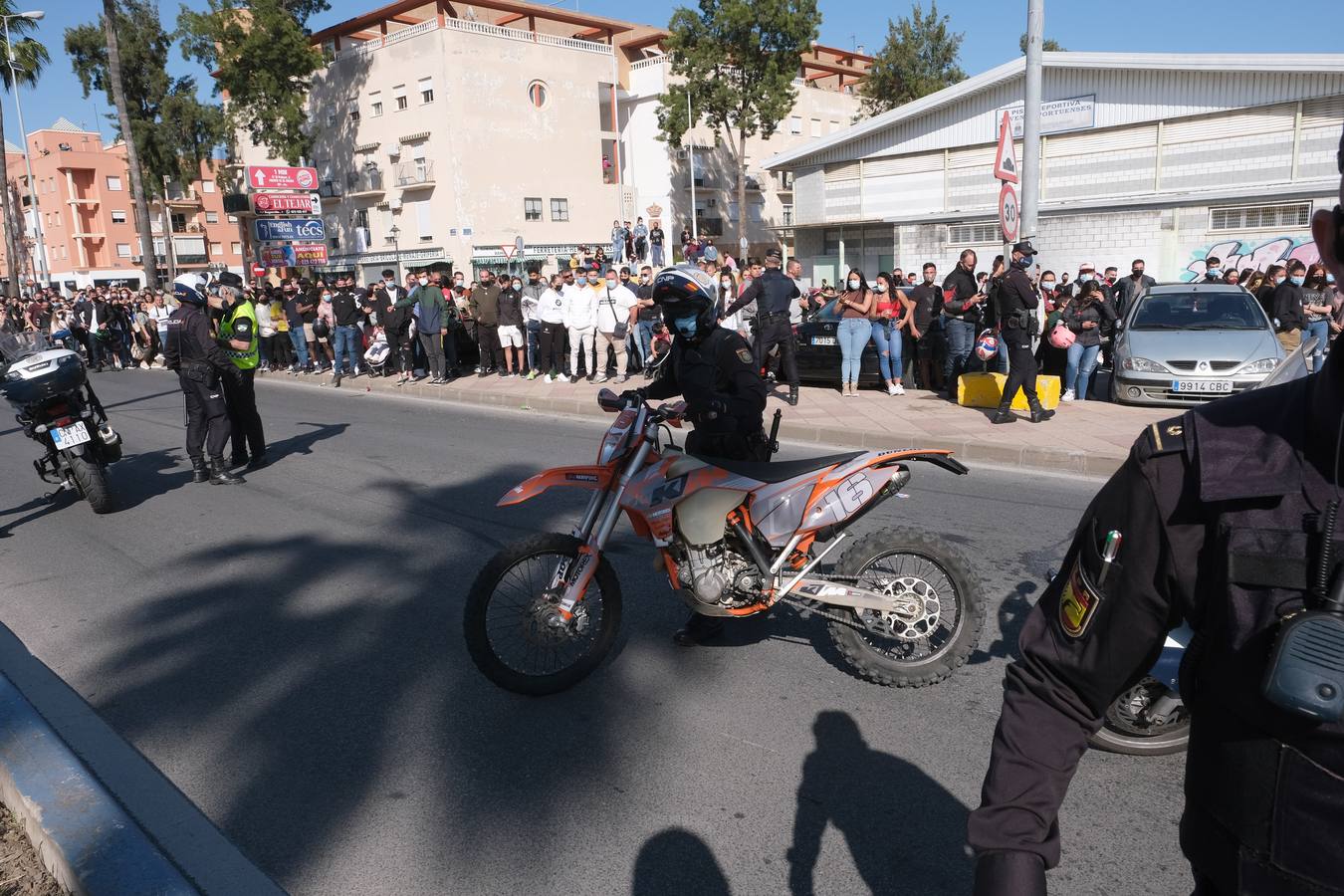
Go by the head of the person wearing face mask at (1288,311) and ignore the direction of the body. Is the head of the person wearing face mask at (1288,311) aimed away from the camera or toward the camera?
toward the camera

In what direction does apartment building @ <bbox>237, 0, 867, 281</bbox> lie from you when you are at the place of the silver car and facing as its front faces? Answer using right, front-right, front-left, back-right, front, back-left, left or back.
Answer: back-right

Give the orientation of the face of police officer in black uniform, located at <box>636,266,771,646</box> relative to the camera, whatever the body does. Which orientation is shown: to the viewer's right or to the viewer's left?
to the viewer's left

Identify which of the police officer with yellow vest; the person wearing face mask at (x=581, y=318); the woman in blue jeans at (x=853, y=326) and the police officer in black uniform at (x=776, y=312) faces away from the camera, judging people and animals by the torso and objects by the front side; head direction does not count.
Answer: the police officer in black uniform

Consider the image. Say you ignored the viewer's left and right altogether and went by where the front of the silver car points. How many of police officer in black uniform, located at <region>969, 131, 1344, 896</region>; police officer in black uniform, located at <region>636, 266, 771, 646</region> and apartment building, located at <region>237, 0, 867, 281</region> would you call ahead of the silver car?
2

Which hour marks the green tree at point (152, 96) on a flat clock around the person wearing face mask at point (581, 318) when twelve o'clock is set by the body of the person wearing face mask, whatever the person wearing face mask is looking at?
The green tree is roughly at 5 o'clock from the person wearing face mask.

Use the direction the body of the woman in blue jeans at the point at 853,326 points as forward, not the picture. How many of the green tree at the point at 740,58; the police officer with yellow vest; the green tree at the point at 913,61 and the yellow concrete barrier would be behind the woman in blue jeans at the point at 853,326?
2

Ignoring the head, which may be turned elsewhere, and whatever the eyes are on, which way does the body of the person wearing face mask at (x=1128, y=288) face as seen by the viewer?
toward the camera

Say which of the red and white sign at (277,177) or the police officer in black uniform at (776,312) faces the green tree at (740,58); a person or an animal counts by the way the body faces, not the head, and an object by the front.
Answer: the police officer in black uniform

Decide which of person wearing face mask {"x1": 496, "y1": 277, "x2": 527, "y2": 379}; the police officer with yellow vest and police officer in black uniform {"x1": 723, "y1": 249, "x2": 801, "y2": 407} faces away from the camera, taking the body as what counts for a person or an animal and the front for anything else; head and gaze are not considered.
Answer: the police officer in black uniform

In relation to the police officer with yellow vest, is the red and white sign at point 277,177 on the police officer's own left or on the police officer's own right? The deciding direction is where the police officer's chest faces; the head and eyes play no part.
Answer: on the police officer's own right

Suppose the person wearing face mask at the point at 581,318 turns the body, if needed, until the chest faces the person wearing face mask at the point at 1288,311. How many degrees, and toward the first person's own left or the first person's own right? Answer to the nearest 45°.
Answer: approximately 45° to the first person's own left

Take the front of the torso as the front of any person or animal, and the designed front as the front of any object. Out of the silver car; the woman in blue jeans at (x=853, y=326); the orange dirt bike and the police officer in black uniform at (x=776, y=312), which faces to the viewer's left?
the orange dirt bike

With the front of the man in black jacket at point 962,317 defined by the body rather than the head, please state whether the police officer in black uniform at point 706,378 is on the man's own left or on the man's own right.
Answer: on the man's own right

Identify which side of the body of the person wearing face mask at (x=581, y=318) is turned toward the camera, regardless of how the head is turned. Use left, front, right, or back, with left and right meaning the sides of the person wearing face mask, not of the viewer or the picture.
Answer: front

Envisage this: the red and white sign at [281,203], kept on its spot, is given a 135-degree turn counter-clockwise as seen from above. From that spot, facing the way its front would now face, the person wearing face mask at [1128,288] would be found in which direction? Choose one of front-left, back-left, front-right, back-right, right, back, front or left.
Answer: right

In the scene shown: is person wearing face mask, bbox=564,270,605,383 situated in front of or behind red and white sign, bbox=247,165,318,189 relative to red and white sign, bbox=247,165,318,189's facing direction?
in front

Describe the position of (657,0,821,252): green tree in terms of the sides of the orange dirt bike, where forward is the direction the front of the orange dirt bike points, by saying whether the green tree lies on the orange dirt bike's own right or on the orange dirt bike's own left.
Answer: on the orange dirt bike's own right
